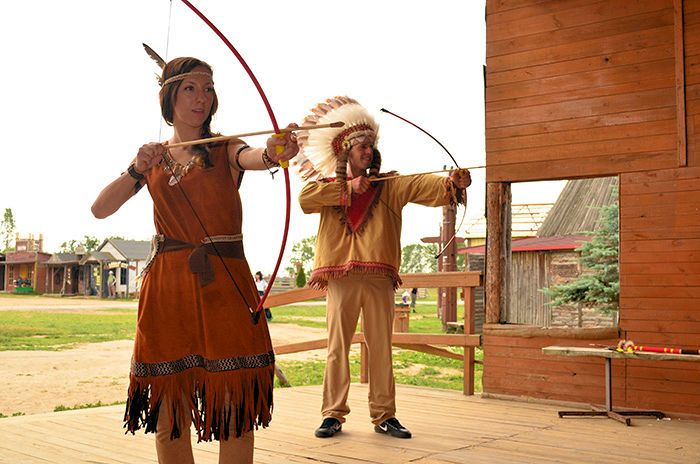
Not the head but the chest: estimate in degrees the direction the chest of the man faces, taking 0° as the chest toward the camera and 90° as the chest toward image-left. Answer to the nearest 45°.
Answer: approximately 0°

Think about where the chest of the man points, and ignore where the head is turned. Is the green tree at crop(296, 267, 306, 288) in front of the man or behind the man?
behind

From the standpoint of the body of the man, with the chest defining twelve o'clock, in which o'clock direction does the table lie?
The table is roughly at 8 o'clock from the man.

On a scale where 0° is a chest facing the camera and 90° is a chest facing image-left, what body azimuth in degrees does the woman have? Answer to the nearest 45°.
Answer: approximately 0°

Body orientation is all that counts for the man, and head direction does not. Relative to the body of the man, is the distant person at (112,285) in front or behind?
behind

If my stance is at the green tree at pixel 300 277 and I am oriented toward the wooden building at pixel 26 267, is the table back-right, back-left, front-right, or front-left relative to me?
back-left

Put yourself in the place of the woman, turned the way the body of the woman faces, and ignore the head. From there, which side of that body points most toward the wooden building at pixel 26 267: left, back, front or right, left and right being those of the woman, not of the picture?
back

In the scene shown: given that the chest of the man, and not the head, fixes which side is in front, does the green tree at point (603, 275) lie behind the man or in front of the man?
behind

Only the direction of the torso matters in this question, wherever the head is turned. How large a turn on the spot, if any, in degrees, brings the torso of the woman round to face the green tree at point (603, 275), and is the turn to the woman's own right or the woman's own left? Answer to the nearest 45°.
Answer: approximately 135° to the woman's own left

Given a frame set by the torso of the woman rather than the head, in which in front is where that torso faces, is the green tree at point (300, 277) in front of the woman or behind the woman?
behind

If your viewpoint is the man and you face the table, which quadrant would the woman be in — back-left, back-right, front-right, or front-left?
back-right

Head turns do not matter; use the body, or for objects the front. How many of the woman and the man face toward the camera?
2
